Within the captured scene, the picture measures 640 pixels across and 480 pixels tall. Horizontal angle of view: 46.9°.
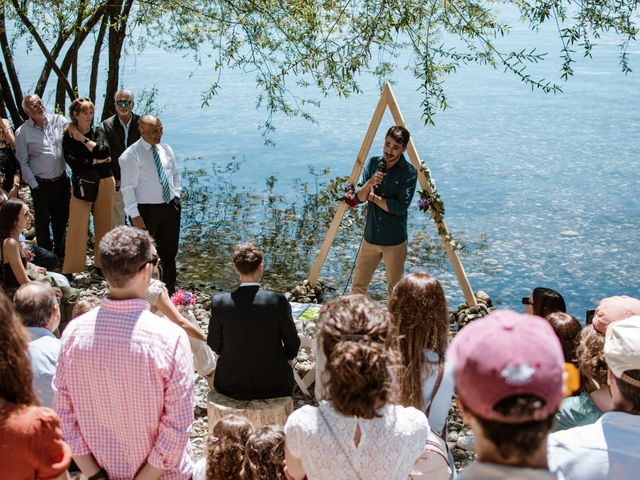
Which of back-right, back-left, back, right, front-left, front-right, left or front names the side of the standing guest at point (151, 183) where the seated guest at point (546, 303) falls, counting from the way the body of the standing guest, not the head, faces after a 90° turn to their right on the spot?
left

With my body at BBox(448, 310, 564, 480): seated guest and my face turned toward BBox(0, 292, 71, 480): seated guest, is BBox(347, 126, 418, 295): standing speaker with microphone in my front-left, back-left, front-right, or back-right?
front-right

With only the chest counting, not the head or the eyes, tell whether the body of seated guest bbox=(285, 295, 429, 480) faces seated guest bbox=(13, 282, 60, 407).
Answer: no

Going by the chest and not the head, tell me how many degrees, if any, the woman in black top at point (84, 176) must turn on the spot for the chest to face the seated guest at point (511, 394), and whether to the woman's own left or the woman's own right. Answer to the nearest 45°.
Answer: approximately 45° to the woman's own right

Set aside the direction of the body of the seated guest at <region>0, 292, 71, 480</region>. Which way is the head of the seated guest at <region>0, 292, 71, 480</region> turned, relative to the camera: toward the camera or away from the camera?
away from the camera

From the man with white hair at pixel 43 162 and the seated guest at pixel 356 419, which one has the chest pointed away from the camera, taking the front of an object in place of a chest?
the seated guest

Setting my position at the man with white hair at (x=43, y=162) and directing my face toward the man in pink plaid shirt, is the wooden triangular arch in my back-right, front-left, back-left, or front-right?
front-left

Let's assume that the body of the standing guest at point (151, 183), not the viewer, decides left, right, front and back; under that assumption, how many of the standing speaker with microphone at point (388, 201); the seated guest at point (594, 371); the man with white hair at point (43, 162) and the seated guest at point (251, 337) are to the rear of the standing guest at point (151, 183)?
1

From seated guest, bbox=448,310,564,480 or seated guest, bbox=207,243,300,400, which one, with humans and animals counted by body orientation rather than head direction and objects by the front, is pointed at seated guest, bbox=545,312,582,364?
seated guest, bbox=448,310,564,480

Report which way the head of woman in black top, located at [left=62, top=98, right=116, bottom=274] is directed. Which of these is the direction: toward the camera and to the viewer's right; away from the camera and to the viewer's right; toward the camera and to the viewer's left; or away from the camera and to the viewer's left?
toward the camera and to the viewer's right

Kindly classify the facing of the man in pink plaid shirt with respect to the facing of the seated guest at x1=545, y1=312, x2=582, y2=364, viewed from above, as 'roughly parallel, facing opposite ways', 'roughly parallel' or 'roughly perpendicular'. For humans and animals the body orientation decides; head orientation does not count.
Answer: roughly parallel

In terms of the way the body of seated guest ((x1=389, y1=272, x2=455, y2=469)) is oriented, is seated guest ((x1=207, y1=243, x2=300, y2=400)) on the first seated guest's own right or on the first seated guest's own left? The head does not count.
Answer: on the first seated guest's own left

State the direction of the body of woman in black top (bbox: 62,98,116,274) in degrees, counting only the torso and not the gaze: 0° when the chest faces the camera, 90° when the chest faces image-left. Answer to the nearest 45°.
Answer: approximately 315°

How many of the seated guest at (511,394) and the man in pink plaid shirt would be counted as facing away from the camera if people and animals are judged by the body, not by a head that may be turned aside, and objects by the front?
2

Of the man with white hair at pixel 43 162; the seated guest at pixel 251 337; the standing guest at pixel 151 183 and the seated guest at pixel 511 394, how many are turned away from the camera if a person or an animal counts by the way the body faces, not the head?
2

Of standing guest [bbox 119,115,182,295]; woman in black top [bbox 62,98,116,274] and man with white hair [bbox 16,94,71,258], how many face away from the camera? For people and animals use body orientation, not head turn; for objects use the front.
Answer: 0

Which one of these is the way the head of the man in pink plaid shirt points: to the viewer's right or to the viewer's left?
to the viewer's right

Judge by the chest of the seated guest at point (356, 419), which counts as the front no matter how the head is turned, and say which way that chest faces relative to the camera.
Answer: away from the camera

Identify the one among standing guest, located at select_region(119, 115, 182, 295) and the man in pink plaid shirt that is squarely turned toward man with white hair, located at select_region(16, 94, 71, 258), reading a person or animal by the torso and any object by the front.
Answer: the man in pink plaid shirt

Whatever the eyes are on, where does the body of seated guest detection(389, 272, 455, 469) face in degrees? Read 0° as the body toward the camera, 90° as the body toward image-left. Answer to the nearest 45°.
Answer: approximately 180°

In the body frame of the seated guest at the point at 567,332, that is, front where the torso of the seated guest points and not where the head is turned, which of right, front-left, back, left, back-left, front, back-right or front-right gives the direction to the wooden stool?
front-left

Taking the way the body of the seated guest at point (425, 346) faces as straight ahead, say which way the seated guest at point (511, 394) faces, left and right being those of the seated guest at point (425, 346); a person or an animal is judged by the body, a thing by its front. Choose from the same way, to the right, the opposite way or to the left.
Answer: the same way

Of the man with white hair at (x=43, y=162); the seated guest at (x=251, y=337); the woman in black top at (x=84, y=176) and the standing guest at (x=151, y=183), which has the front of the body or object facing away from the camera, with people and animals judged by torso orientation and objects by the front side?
the seated guest
